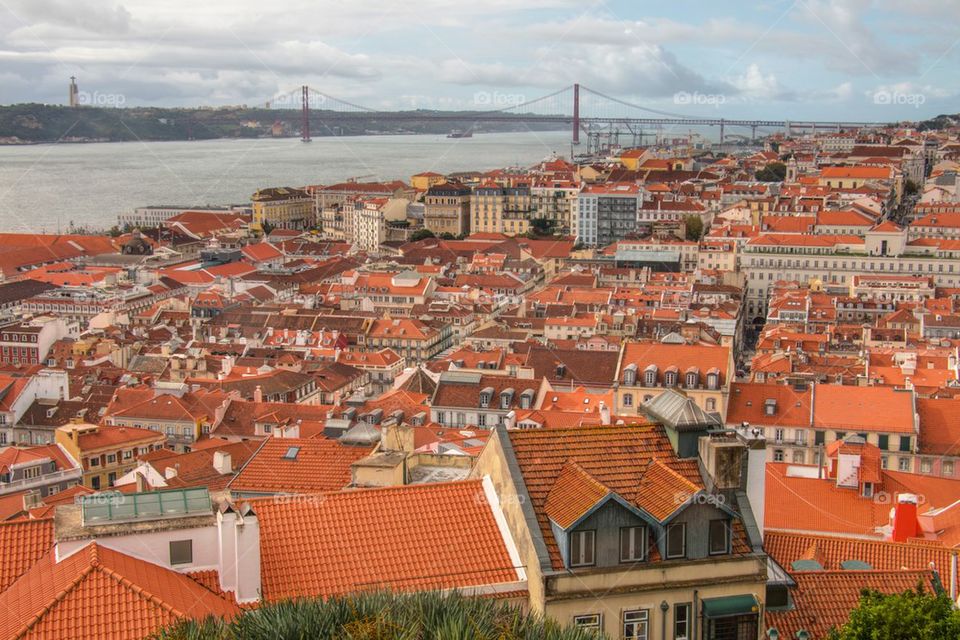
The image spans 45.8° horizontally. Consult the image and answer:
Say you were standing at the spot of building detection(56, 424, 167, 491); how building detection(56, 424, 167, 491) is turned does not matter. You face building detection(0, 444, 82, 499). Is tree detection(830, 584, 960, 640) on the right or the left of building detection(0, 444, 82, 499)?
left

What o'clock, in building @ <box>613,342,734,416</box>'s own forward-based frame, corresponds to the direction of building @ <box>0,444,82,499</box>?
building @ <box>0,444,82,499</box> is roughly at 2 o'clock from building @ <box>613,342,734,416</box>.

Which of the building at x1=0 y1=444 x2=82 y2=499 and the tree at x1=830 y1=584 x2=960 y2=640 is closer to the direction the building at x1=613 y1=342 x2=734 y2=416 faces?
the tree

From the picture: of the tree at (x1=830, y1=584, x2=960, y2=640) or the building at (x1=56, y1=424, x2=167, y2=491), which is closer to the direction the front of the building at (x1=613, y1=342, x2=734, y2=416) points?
the tree

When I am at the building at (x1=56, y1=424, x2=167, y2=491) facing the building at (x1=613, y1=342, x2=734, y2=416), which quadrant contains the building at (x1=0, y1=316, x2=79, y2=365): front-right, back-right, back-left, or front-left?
back-left

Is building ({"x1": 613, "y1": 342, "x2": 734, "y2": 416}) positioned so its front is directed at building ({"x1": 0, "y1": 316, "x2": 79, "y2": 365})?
no

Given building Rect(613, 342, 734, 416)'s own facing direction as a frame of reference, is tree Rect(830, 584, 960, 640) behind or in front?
in front

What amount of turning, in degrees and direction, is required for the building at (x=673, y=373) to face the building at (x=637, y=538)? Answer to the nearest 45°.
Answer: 0° — it already faces it

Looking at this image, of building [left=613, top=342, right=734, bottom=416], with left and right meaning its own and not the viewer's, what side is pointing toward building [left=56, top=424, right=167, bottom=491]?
right

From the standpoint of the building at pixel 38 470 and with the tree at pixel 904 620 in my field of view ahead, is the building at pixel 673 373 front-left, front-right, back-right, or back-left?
front-left

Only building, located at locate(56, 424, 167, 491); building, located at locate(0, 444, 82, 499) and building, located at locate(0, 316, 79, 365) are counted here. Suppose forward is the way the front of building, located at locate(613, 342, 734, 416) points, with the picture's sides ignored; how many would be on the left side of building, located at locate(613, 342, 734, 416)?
0

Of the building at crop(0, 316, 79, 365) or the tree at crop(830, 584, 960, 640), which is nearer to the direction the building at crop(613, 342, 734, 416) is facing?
the tree

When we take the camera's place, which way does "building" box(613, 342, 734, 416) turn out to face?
facing the viewer

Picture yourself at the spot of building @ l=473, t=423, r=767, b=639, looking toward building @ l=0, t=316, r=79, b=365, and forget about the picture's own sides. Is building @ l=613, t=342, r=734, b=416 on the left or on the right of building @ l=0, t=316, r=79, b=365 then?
right
